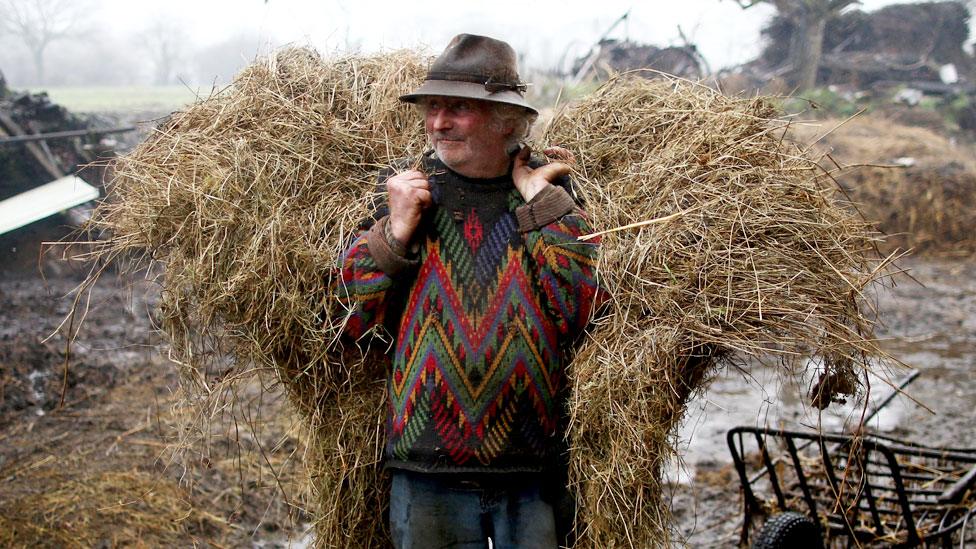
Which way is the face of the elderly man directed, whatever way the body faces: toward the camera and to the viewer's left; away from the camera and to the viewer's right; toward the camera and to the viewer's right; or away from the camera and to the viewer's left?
toward the camera and to the viewer's left

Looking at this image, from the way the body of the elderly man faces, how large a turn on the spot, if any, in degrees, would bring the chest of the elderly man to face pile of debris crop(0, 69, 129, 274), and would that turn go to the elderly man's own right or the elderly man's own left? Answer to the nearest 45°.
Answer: approximately 135° to the elderly man's own right

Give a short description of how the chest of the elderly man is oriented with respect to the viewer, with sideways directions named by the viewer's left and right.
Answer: facing the viewer

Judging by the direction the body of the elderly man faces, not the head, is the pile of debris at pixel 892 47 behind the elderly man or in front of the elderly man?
behind

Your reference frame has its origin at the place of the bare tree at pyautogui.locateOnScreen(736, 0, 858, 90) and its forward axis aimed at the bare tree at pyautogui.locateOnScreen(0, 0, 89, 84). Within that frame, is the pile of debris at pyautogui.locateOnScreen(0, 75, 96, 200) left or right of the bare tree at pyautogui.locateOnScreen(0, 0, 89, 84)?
left

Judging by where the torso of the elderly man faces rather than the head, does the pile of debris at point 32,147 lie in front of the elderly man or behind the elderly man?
behind

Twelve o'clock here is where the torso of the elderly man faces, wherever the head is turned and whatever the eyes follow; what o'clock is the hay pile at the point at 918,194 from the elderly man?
The hay pile is roughly at 7 o'clock from the elderly man.

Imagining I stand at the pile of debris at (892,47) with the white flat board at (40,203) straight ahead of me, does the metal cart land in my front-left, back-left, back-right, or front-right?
front-left

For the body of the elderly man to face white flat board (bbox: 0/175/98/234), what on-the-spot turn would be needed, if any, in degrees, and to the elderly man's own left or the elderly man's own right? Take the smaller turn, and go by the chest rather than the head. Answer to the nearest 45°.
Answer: approximately 135° to the elderly man's own right

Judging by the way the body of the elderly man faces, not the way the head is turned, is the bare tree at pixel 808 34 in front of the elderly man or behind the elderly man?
behind

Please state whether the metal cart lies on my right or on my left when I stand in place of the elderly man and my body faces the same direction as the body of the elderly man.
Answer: on my left

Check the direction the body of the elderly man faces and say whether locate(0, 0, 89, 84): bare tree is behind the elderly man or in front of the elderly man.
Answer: behind
